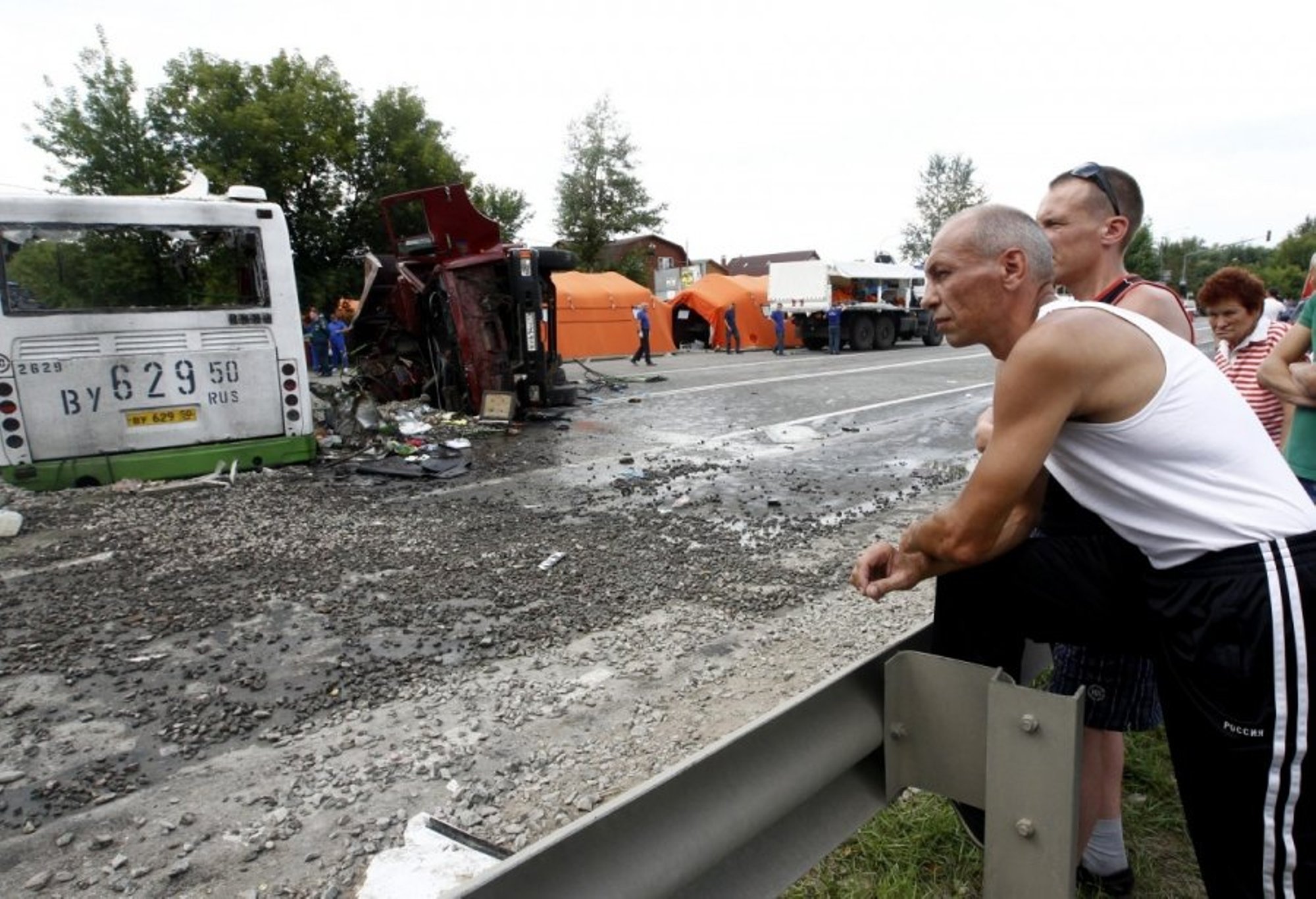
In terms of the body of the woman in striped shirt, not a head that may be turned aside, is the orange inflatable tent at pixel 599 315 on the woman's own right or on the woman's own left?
on the woman's own right

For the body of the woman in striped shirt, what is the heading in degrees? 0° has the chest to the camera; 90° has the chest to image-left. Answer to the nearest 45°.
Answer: approximately 45°

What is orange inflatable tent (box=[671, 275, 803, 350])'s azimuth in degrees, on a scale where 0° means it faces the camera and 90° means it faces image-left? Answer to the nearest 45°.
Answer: approximately 45°

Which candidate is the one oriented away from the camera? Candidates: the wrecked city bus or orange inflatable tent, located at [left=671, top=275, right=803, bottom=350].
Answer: the wrecked city bus

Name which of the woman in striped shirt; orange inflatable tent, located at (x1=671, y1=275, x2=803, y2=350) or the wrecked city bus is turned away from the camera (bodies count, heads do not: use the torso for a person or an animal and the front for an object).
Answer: the wrecked city bus

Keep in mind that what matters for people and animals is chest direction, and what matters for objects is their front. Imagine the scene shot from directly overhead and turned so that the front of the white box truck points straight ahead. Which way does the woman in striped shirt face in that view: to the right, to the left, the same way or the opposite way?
the opposite way

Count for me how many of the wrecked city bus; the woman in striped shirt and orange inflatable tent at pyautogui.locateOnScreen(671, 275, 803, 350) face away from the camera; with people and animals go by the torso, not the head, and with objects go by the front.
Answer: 1

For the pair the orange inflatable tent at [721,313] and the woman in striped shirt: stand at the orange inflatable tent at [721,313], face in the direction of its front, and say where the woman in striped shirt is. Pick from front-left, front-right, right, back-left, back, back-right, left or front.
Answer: front-left

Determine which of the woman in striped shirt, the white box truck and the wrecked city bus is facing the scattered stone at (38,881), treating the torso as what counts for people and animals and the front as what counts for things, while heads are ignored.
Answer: the woman in striped shirt

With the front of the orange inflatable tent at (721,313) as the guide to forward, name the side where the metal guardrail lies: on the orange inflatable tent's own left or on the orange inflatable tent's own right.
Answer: on the orange inflatable tent's own left

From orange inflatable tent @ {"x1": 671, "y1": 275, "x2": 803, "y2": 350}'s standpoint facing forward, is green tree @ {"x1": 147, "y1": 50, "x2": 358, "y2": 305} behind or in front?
in front

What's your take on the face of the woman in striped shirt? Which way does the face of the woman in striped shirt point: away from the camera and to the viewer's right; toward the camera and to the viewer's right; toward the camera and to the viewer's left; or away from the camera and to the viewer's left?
toward the camera and to the viewer's left

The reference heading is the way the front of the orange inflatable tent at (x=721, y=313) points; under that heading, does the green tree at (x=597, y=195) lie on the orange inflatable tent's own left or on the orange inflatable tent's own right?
on the orange inflatable tent's own right

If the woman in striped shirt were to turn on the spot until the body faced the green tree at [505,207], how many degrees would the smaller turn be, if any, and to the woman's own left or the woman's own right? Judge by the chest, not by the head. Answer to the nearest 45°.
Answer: approximately 90° to the woman's own right

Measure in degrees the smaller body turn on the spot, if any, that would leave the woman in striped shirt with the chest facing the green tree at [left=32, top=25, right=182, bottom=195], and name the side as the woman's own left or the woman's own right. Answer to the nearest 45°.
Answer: approximately 45° to the woman's own right

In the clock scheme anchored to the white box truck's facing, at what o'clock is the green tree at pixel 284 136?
The green tree is roughly at 7 o'clock from the white box truck.

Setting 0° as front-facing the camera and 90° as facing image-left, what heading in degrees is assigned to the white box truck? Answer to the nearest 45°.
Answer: approximately 225°

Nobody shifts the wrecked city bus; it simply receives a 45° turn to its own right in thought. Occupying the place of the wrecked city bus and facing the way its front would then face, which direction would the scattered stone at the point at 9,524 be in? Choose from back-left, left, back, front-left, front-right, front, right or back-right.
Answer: back

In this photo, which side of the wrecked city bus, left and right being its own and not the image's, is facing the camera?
back
